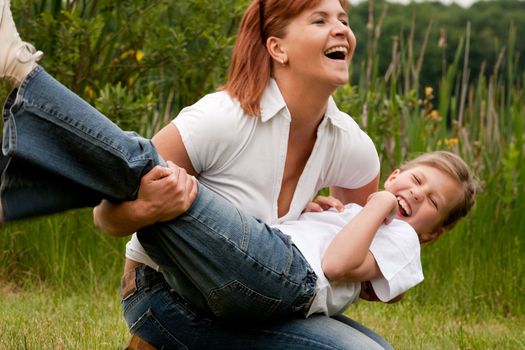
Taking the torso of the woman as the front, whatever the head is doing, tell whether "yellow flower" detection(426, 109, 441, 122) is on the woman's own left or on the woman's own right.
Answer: on the woman's own left

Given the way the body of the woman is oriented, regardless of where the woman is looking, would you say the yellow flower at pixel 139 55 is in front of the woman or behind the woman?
behind

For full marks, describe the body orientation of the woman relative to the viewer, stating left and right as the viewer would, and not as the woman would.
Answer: facing the viewer and to the right of the viewer

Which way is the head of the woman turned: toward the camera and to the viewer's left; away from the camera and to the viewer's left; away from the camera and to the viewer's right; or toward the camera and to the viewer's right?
toward the camera and to the viewer's right

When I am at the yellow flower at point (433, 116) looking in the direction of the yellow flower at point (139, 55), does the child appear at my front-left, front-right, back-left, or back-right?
front-left
